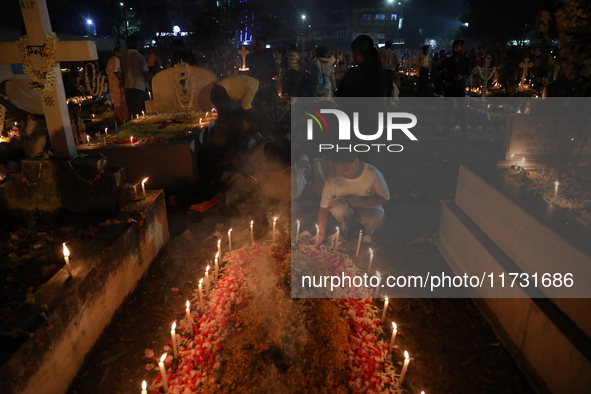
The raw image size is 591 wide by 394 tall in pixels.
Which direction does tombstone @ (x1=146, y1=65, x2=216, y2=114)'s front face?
toward the camera

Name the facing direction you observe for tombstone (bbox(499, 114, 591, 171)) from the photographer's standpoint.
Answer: facing the viewer

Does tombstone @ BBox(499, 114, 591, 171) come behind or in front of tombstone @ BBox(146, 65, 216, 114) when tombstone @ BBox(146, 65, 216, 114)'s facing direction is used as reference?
in front

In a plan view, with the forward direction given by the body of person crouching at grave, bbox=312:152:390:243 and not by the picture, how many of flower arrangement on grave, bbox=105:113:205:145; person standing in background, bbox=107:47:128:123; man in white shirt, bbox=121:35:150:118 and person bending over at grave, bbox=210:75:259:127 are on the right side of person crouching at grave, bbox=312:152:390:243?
4

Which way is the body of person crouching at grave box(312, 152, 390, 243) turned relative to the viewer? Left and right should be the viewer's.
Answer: facing the viewer and to the left of the viewer

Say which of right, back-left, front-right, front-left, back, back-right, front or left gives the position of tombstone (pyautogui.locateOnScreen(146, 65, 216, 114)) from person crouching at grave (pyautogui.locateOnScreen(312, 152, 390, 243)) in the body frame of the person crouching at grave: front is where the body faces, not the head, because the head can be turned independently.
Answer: right

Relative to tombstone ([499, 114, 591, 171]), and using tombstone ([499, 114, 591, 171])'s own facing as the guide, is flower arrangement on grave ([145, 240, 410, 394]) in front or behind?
in front

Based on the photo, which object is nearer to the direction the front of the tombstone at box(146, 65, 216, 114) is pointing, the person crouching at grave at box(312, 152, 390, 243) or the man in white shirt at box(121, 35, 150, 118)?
the person crouching at grave

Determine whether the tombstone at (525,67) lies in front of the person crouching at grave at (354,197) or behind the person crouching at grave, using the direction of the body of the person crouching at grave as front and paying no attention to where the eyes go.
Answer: behind

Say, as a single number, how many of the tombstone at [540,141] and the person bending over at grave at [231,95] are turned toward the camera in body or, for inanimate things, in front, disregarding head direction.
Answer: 1

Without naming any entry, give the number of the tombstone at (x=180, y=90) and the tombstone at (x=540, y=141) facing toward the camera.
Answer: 2

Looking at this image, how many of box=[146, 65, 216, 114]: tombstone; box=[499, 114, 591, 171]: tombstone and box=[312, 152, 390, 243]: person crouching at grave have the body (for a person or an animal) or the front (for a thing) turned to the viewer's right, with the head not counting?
0

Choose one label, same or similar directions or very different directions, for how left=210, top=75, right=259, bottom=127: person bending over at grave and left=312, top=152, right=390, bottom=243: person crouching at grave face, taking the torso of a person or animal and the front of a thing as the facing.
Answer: very different directions
